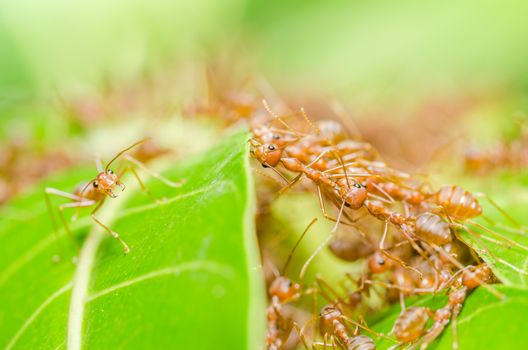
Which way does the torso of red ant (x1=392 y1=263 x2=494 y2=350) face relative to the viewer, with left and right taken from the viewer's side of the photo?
facing to the right of the viewer

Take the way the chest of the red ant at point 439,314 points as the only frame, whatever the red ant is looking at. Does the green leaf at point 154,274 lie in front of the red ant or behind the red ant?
behind
